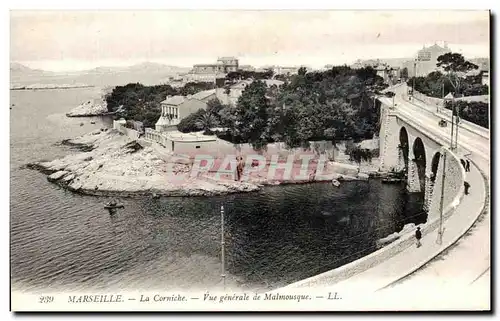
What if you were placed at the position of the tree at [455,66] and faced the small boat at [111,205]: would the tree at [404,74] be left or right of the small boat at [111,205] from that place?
right
